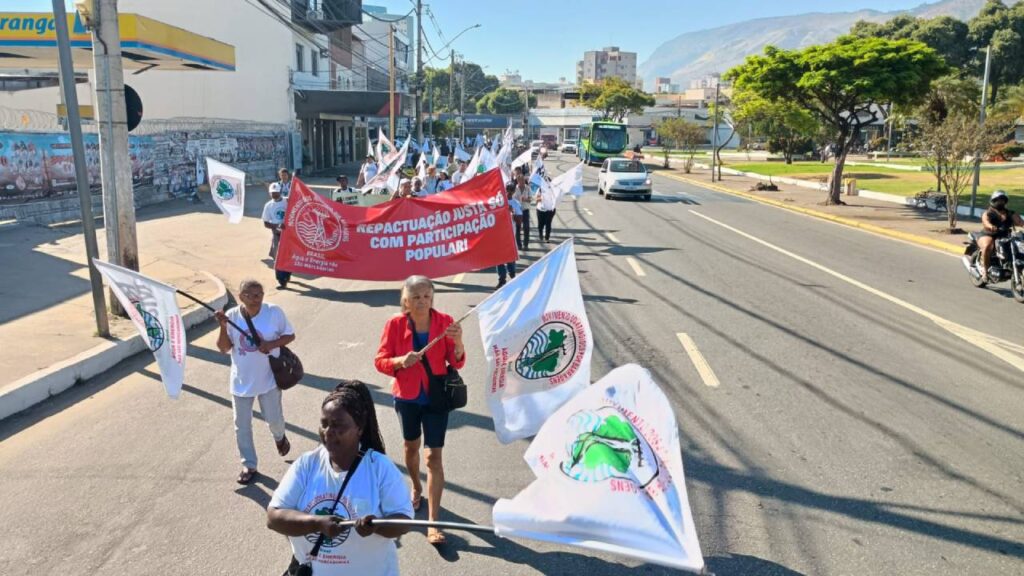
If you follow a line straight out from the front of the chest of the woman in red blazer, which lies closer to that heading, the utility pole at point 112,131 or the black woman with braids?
the black woman with braids

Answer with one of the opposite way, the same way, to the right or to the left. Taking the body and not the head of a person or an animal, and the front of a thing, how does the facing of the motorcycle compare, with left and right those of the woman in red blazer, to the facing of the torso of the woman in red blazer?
the same way

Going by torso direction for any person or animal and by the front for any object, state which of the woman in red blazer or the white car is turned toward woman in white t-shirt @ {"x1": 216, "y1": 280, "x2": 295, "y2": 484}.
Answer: the white car

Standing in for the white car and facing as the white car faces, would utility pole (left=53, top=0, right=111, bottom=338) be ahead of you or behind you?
ahead

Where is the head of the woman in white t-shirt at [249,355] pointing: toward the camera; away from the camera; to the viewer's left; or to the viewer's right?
toward the camera

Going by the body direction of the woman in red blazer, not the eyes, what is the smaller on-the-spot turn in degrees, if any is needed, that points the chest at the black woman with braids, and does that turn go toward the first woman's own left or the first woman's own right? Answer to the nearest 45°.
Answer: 0° — they already face them

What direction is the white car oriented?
toward the camera

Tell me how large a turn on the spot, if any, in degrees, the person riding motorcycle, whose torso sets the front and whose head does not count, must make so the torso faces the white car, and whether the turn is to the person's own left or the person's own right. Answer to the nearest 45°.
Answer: approximately 180°

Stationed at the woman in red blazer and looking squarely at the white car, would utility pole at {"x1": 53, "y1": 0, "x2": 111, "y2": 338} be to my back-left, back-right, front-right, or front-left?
front-left

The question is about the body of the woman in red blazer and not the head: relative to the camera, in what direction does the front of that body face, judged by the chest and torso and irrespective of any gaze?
toward the camera

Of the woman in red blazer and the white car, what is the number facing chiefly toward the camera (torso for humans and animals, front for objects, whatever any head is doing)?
2

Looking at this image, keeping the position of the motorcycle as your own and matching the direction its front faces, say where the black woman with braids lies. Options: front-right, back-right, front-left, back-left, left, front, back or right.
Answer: front-right

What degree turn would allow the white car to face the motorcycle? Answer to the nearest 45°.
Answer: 0° — it already faces it

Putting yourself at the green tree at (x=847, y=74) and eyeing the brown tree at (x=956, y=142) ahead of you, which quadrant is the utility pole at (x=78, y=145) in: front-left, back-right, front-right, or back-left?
front-right

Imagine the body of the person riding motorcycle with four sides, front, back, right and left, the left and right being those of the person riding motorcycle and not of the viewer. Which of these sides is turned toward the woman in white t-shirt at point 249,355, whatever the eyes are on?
right

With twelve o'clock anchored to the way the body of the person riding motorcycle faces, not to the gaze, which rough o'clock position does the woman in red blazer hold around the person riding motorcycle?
The woman in red blazer is roughly at 2 o'clock from the person riding motorcycle.

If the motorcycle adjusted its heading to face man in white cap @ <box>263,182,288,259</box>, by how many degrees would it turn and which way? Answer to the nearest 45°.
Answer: approximately 90° to its right
